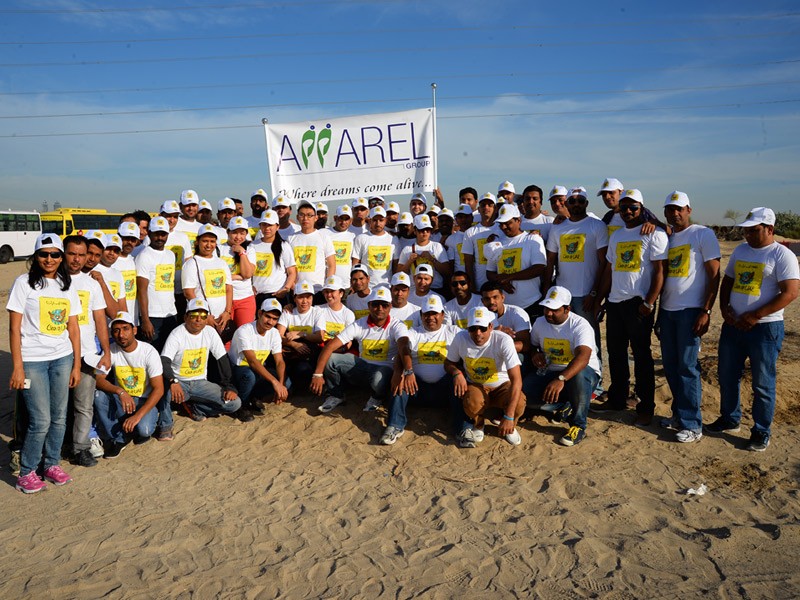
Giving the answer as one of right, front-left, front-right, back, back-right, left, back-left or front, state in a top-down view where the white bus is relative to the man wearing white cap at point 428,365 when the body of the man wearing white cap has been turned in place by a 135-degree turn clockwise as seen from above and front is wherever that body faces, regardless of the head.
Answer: front

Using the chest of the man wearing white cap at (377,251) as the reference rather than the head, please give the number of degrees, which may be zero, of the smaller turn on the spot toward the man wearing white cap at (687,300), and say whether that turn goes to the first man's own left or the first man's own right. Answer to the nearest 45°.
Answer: approximately 45° to the first man's own left

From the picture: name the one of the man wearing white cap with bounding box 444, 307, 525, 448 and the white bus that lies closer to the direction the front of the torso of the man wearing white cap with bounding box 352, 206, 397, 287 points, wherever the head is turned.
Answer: the man wearing white cap

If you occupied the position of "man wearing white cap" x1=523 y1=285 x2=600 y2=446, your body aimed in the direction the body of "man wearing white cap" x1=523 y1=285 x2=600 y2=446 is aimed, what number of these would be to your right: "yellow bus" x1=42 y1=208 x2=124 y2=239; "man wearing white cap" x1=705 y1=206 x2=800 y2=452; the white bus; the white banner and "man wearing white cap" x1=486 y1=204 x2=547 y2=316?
4

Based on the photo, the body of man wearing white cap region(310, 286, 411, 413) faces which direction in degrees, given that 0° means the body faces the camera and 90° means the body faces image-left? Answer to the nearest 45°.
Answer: approximately 0°

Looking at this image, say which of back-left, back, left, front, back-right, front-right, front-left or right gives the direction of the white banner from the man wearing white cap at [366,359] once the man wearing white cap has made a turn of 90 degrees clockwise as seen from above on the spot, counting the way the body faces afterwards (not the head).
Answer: right
